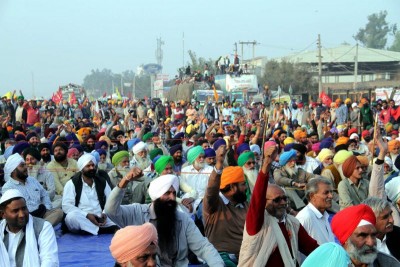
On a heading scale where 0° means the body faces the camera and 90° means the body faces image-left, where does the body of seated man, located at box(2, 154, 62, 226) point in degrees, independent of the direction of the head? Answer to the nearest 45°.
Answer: approximately 315°

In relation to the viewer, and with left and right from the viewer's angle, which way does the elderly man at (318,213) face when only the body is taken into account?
facing the viewer and to the right of the viewer

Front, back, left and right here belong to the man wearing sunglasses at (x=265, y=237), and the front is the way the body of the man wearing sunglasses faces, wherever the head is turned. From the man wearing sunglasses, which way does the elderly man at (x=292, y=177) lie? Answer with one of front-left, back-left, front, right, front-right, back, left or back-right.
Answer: back-left

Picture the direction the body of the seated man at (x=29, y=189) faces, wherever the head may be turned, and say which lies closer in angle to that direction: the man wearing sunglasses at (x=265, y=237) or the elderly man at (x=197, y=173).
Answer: the man wearing sunglasses

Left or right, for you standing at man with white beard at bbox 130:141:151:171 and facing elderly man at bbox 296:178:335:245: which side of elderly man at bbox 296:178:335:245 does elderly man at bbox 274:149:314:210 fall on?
left

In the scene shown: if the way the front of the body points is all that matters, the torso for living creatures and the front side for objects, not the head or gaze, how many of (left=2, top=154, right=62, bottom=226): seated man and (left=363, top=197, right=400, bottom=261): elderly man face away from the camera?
0

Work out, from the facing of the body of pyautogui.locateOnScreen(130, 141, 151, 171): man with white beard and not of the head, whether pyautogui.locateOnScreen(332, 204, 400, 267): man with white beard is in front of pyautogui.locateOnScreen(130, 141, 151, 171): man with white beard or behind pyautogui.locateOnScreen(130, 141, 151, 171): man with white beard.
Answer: in front

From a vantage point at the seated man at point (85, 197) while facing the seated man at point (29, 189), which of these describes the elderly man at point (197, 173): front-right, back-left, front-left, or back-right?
back-right
